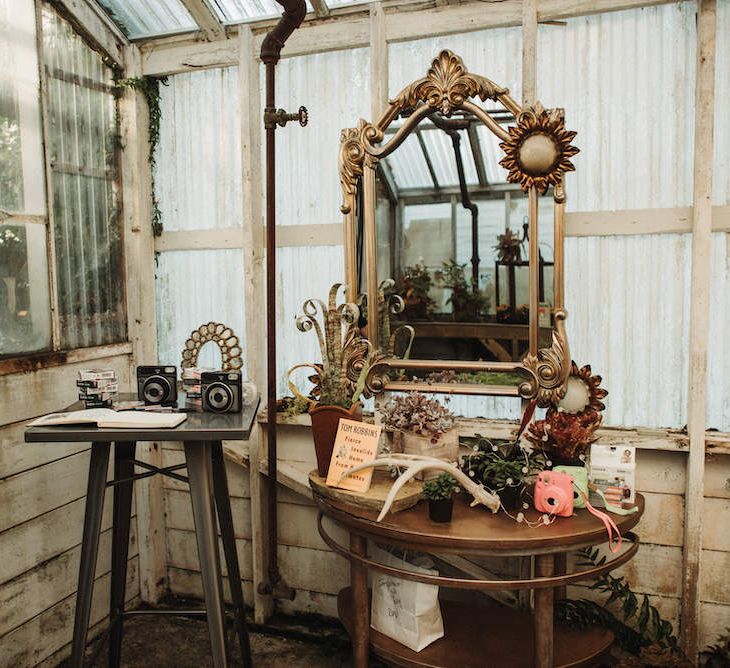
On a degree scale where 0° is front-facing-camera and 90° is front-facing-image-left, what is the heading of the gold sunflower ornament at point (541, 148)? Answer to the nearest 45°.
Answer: approximately 0°

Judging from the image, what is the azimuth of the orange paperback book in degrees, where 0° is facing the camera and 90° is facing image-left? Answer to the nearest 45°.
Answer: approximately 0°

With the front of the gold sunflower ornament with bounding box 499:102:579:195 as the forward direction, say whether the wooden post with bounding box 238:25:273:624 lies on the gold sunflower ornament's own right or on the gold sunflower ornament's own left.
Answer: on the gold sunflower ornament's own right

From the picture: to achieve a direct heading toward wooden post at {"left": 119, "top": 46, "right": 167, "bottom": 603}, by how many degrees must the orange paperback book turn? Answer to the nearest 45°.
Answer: approximately 135° to its right

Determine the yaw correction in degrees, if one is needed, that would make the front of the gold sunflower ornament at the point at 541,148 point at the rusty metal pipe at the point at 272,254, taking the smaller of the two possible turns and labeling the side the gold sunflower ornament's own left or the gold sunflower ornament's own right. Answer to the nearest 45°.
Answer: approximately 90° to the gold sunflower ornament's own right

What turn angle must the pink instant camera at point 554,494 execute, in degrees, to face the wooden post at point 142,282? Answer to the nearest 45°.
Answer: approximately 90° to its right

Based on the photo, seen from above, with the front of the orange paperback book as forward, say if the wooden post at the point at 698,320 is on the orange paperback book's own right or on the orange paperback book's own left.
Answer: on the orange paperback book's own left

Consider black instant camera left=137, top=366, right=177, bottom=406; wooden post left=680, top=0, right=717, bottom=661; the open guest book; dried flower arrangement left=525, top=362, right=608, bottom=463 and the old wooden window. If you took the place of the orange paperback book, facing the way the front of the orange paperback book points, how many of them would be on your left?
2

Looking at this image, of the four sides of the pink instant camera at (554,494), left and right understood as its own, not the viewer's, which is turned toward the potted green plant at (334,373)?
right
